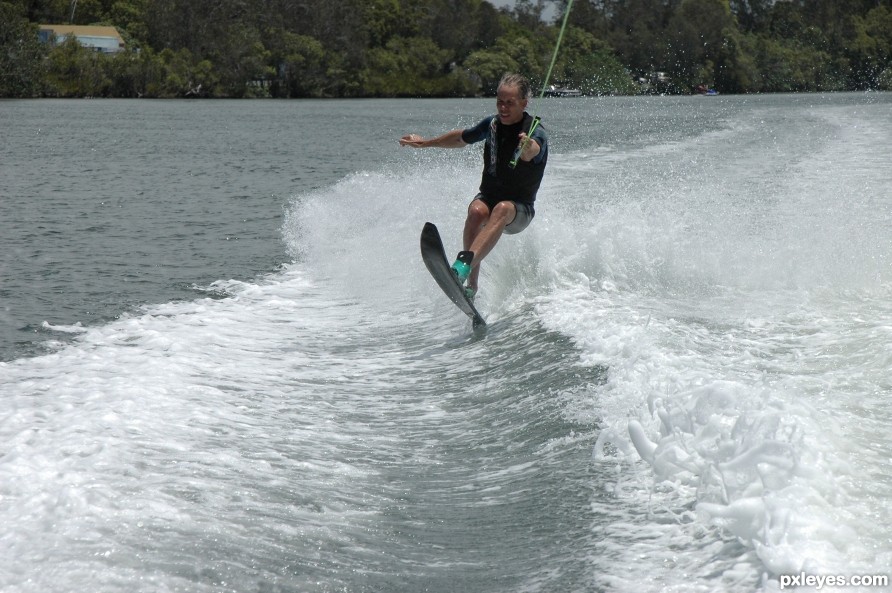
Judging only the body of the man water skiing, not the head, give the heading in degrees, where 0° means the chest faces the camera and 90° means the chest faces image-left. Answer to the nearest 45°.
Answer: approximately 45°
